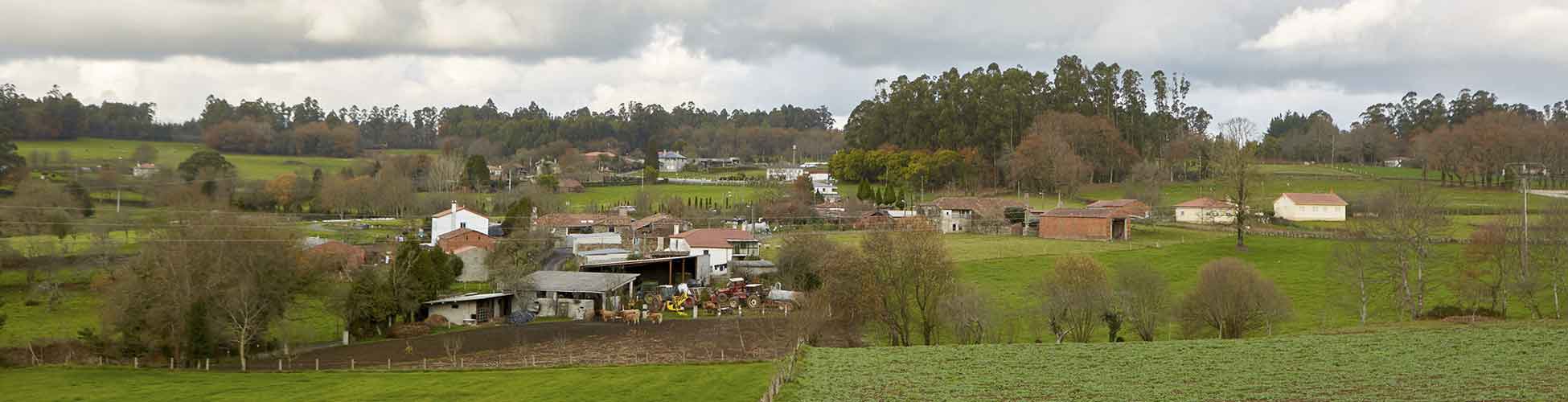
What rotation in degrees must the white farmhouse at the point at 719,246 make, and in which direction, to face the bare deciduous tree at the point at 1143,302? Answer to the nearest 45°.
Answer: approximately 45° to its left

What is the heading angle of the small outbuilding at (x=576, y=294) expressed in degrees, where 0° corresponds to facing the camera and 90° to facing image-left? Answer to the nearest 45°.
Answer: approximately 0°

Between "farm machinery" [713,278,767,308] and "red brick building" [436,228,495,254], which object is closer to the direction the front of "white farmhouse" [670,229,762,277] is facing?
the farm machinery

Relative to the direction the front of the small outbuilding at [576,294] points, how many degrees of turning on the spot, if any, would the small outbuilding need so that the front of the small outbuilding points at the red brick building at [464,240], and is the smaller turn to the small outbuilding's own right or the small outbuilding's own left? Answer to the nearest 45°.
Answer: approximately 135° to the small outbuilding's own right

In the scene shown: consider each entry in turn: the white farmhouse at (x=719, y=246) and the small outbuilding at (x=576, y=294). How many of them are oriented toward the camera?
2

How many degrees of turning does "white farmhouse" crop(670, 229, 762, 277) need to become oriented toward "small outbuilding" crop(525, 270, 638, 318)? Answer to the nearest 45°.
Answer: approximately 45° to its right
